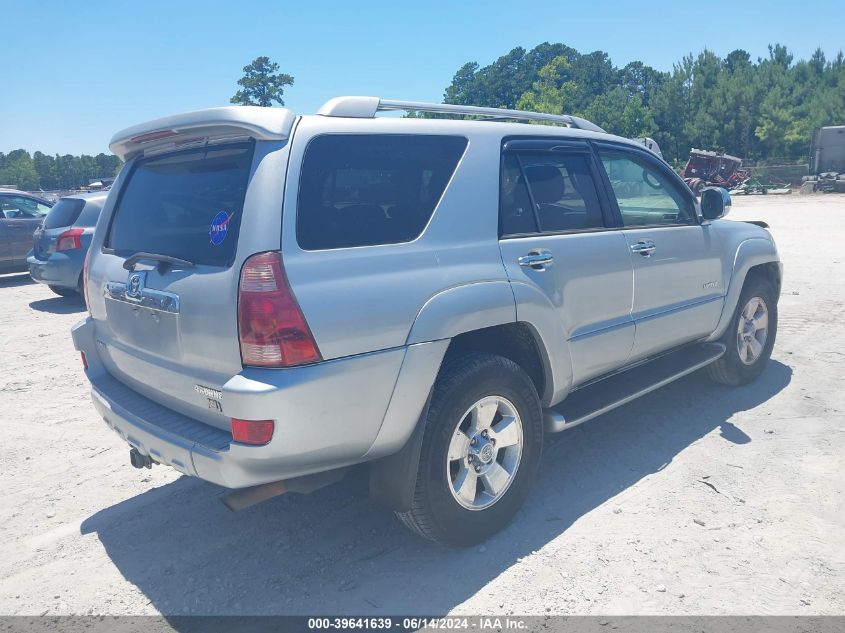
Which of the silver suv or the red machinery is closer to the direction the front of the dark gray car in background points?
the red machinery

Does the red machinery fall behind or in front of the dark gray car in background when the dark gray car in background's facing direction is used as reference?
in front

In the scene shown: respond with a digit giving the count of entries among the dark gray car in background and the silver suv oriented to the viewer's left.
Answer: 0

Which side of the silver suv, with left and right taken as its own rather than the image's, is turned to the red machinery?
front

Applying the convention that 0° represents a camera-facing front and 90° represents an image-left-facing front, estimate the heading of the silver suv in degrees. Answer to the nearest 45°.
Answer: approximately 225°

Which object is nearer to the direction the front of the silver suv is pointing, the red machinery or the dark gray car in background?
the red machinery

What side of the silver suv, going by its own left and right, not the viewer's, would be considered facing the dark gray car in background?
left

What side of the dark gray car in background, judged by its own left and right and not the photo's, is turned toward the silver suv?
right
